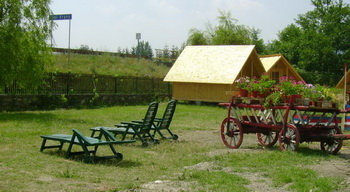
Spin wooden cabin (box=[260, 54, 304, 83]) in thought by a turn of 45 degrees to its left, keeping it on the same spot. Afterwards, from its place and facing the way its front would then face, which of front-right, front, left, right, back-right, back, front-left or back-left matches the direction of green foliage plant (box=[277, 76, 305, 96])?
right

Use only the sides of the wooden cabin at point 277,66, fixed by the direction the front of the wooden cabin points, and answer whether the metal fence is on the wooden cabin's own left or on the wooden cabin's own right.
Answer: on the wooden cabin's own right

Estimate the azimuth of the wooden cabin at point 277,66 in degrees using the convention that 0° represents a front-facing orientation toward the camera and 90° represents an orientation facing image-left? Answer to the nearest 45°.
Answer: approximately 315°

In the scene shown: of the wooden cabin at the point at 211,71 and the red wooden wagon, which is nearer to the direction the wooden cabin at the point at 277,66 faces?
the red wooden wagon

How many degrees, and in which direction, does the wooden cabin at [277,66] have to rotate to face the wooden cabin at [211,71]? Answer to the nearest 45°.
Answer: approximately 90° to its right

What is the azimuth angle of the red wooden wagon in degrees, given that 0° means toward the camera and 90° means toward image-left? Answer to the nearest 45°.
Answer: approximately 315°

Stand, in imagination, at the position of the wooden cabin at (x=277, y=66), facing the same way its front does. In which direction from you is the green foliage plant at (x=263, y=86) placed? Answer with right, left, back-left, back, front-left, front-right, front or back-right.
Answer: front-right

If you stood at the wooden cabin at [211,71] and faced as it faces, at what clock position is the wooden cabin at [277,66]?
the wooden cabin at [277,66] is roughly at 9 o'clock from the wooden cabin at [211,71].

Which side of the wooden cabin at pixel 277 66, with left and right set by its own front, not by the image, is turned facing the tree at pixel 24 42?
right

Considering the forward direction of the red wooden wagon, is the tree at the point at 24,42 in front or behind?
behind
